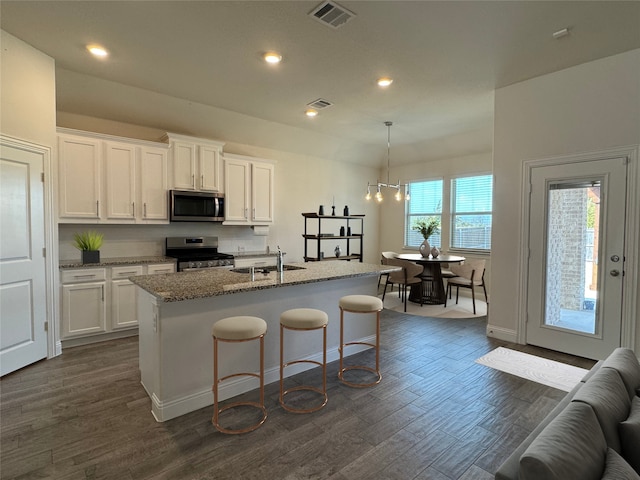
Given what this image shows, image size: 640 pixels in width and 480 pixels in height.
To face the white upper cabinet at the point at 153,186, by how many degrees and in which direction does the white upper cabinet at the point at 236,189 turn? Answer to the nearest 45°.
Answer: approximately 90° to its right

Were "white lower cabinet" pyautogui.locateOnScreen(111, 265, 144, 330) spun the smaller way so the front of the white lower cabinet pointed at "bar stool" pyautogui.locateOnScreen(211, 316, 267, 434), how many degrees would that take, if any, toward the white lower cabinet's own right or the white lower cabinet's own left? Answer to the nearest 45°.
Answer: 0° — it already faces it

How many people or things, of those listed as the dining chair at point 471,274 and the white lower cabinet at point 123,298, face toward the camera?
1

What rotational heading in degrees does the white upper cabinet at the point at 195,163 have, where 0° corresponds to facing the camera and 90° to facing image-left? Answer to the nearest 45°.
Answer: approximately 315°

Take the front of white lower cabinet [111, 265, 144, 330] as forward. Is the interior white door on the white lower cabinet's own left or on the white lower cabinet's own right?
on the white lower cabinet's own right

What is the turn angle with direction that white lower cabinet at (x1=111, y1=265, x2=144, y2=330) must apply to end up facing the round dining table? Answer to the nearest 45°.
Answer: approximately 90° to its left

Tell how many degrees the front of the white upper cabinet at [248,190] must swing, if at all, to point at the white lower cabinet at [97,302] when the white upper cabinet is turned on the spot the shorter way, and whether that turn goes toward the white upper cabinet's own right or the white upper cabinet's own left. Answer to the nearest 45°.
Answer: approximately 90° to the white upper cabinet's own right

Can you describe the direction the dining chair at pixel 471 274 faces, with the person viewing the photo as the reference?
facing away from the viewer and to the left of the viewer

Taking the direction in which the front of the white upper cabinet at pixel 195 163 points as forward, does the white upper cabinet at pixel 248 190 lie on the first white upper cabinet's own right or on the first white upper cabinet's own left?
on the first white upper cabinet's own left

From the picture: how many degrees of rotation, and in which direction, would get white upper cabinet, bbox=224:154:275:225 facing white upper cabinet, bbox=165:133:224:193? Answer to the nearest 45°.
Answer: approximately 90° to its right

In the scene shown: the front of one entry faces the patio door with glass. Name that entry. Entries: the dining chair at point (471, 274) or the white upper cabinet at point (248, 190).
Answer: the white upper cabinet
